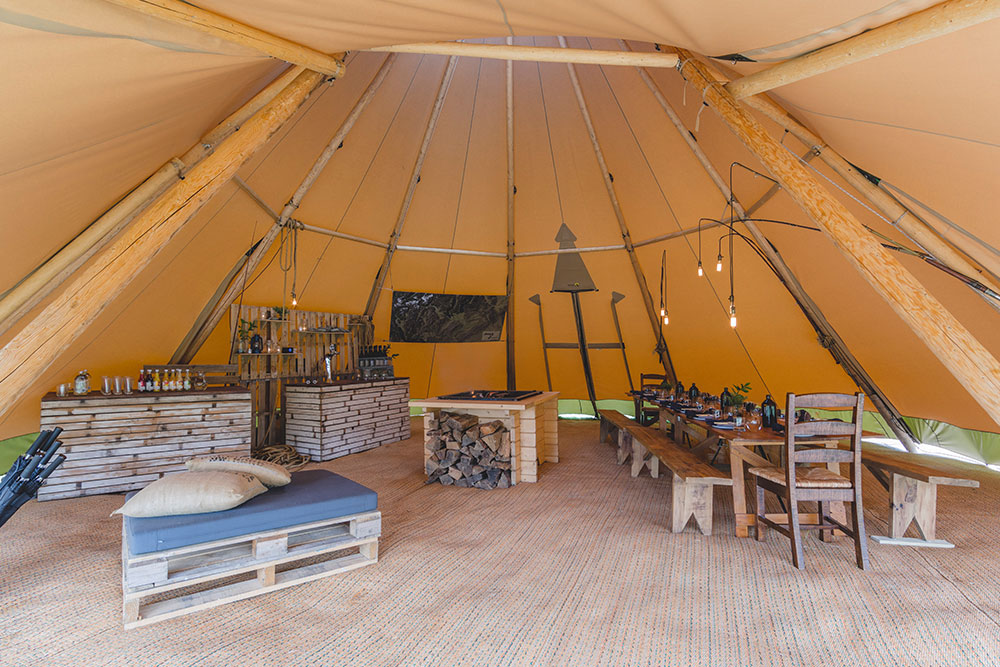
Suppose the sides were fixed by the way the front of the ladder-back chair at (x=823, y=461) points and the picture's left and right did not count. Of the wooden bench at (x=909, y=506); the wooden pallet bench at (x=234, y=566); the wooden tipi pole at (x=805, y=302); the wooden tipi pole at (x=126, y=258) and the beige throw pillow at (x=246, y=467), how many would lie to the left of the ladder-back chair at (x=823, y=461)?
3

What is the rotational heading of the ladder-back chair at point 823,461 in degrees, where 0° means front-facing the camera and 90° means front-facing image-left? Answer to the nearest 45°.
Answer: approximately 135°

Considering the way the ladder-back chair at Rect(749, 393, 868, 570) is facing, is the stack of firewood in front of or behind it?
in front

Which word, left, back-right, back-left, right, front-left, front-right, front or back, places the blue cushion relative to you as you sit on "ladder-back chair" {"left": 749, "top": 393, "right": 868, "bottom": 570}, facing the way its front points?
left

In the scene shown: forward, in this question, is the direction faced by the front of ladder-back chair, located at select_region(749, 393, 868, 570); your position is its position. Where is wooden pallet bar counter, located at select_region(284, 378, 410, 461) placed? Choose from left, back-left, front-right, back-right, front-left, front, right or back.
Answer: front-left

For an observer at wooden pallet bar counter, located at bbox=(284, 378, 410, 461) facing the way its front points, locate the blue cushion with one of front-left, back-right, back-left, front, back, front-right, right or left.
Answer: front-right

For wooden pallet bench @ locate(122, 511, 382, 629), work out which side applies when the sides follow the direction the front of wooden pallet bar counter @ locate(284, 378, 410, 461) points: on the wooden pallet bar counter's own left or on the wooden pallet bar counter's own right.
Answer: on the wooden pallet bar counter's own right

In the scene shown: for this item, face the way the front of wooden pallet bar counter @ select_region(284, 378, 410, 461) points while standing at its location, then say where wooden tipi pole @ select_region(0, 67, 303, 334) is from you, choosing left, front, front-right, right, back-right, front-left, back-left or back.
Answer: right

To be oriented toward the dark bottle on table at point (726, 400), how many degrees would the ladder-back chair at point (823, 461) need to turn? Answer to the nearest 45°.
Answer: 0° — it already faces it

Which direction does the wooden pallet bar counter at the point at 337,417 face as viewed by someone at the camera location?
facing the viewer and to the right of the viewer

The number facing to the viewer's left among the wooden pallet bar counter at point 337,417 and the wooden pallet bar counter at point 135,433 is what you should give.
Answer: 0

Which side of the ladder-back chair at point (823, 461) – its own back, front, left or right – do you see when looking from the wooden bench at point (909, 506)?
right
